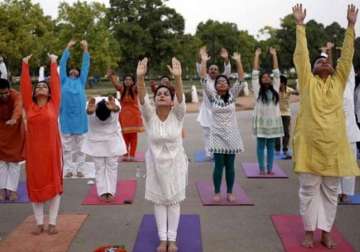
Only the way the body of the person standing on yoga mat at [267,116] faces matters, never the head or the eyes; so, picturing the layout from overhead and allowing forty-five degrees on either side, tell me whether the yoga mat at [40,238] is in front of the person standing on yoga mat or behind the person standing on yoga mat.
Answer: in front

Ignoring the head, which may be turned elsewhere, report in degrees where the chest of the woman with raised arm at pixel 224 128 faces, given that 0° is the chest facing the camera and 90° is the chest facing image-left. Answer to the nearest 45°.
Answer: approximately 0°

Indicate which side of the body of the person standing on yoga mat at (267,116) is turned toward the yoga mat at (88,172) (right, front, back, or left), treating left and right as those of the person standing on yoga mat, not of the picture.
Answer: right

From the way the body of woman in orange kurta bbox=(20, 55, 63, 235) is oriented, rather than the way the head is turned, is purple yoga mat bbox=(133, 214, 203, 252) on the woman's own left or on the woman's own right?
on the woman's own left

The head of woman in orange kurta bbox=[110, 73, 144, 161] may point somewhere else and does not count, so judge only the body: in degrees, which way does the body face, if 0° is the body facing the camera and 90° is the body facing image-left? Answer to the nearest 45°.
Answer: approximately 0°

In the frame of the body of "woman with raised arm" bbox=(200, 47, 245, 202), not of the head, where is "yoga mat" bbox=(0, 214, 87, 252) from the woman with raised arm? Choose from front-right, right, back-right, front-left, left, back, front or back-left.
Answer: front-right
